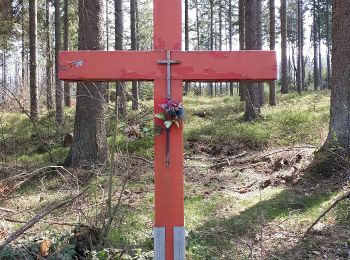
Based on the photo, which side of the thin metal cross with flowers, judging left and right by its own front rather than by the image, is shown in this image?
front
